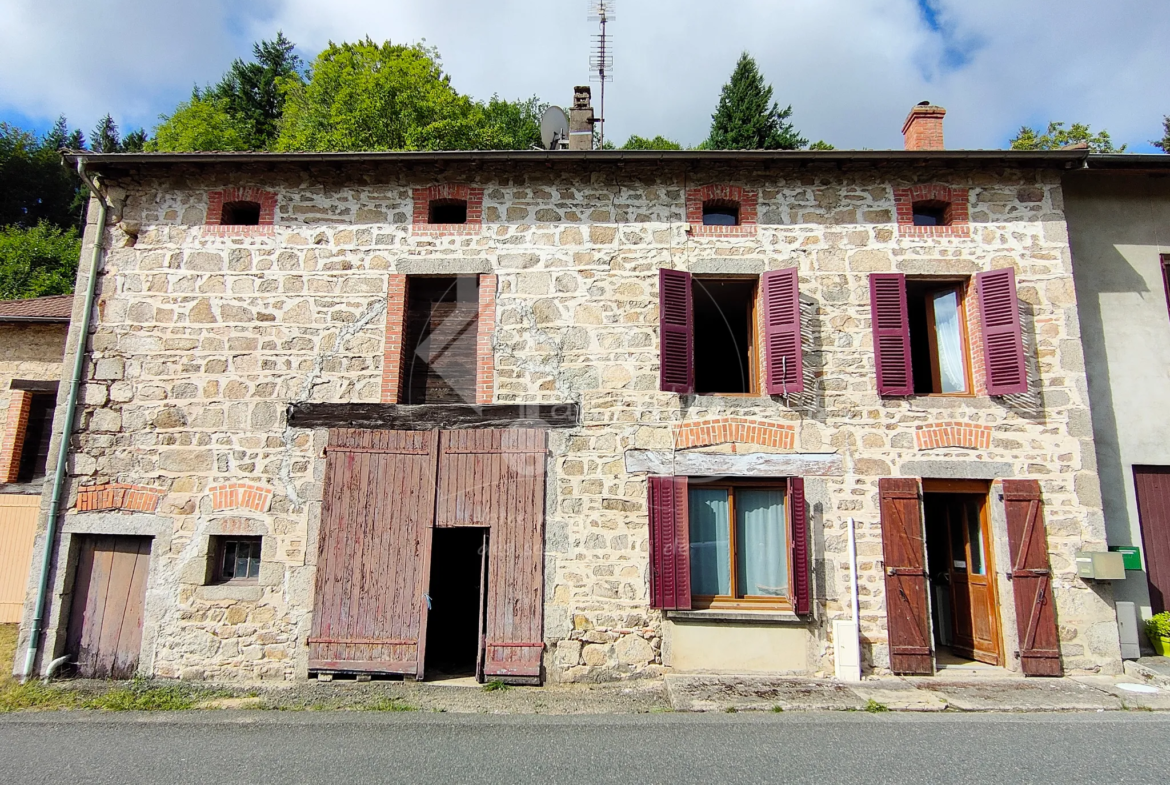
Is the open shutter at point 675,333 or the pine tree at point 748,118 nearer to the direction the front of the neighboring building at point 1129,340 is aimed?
the open shutter

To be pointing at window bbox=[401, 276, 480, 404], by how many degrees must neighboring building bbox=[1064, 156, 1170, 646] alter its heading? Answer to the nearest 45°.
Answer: approximately 45° to its right

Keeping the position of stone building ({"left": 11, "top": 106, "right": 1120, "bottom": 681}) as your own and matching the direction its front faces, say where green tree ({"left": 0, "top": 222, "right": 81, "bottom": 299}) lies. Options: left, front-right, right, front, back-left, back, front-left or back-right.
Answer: back-right

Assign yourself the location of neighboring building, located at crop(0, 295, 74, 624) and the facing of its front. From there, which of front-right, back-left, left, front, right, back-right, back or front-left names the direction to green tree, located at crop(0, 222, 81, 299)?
back

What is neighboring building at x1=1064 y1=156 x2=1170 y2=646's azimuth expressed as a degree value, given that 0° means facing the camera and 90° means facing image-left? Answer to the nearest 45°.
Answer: approximately 0°

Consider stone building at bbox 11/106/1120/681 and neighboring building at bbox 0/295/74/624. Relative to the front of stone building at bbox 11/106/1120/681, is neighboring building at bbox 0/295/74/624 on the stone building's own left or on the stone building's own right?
on the stone building's own right

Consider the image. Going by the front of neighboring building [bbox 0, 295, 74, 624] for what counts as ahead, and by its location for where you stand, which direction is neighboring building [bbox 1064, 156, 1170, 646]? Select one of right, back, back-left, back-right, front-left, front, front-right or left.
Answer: front-left

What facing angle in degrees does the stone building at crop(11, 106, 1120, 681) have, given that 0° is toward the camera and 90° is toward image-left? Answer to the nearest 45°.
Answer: approximately 0°
